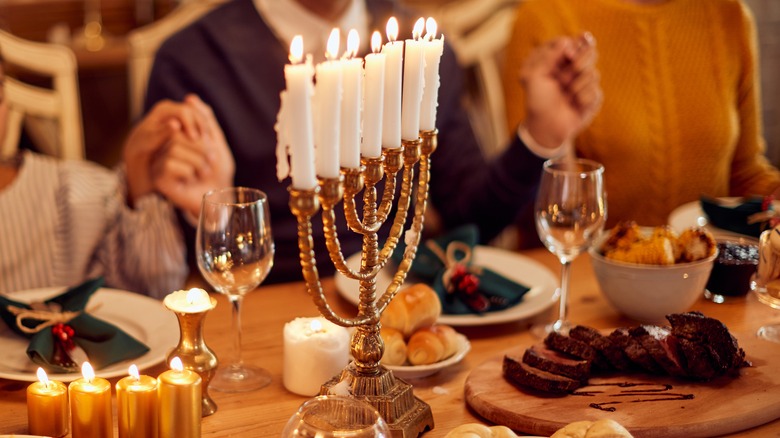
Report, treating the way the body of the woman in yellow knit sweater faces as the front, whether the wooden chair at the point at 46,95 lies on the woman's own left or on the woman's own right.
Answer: on the woman's own right

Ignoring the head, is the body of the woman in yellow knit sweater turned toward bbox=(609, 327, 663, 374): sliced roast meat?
yes

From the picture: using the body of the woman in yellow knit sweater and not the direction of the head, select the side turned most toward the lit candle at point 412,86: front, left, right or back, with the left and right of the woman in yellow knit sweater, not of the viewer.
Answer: front

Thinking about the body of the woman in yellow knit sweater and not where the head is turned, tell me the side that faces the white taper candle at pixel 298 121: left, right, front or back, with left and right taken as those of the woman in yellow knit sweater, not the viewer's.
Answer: front

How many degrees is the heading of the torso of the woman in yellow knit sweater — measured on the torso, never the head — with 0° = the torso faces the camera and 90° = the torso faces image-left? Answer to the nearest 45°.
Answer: approximately 0°

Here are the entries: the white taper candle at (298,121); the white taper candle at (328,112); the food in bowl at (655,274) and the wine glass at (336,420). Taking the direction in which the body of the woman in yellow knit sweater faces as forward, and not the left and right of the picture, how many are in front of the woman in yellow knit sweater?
4

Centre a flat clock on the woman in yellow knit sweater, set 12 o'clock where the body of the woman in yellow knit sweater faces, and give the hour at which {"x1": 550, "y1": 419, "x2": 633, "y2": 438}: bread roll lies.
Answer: The bread roll is roughly at 12 o'clock from the woman in yellow knit sweater.

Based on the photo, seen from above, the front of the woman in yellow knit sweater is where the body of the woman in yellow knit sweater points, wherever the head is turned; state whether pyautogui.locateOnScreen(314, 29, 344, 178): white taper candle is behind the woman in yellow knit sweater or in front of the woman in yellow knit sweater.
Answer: in front

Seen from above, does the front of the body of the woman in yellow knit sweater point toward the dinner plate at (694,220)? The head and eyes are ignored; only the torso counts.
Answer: yes

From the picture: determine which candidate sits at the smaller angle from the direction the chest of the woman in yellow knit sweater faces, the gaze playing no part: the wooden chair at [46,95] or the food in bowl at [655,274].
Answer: the food in bowl
